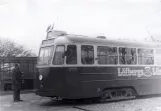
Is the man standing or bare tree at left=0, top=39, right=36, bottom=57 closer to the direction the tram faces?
the man standing

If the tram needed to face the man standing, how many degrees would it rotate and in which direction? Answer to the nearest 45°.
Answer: approximately 45° to its right

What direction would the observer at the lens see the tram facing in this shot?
facing the viewer and to the left of the viewer

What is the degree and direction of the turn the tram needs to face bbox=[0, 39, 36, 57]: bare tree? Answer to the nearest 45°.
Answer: approximately 90° to its right

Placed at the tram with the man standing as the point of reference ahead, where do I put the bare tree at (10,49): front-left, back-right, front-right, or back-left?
front-right
